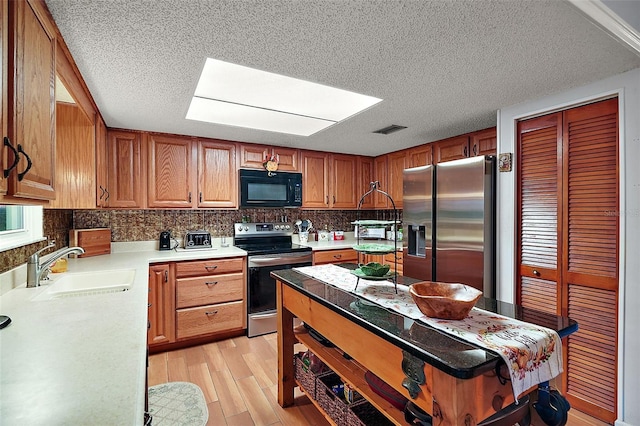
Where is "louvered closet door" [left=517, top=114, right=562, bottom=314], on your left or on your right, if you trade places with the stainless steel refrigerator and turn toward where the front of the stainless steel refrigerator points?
on your left

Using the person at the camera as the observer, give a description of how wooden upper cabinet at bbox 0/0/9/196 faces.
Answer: facing to the right of the viewer

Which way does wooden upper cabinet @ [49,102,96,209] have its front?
to the viewer's right

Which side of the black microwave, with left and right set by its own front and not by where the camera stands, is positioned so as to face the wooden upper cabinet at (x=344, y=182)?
left

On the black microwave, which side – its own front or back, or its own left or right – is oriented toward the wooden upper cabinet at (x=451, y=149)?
left

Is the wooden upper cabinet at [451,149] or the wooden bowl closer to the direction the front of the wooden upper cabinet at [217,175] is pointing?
the wooden bowl

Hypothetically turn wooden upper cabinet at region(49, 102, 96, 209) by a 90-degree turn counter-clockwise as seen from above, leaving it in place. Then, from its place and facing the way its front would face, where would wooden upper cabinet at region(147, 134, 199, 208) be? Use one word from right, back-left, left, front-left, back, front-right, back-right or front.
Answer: front-right

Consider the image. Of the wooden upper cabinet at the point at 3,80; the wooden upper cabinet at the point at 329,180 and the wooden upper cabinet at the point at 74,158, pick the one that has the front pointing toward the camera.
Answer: the wooden upper cabinet at the point at 329,180

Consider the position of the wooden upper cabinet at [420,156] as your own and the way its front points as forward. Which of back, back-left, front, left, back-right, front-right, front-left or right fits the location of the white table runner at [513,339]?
front-left

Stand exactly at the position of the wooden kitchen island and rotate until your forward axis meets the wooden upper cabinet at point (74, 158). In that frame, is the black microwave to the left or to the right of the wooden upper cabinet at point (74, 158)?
right
